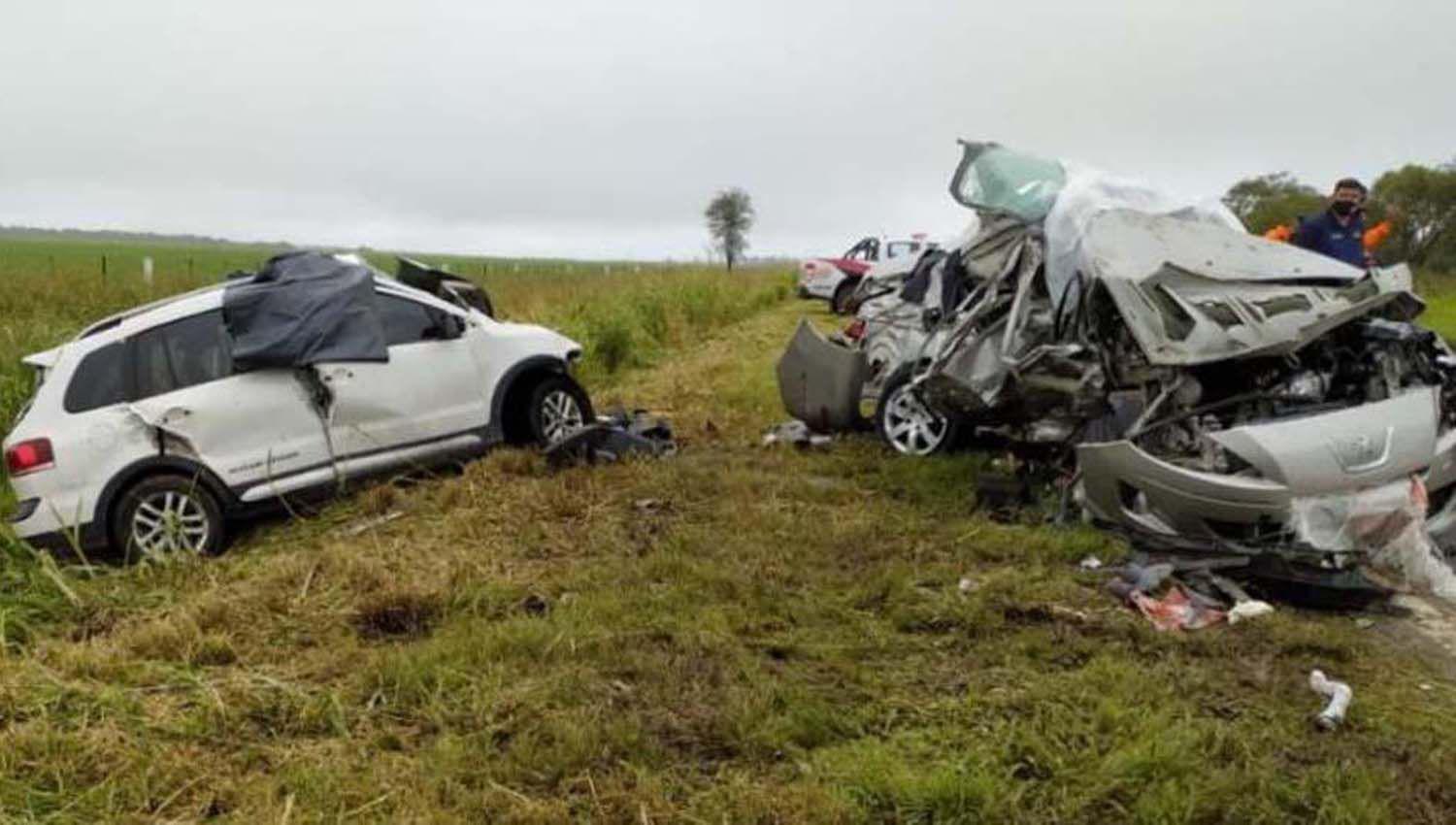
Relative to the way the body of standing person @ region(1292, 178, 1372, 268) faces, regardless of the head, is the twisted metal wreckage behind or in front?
in front

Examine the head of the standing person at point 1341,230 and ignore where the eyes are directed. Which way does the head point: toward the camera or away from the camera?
toward the camera

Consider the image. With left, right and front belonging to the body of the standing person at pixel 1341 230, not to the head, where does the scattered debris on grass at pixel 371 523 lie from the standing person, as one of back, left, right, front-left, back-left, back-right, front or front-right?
front-right

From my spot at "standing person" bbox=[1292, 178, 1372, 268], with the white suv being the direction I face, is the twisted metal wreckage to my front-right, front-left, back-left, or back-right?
front-left

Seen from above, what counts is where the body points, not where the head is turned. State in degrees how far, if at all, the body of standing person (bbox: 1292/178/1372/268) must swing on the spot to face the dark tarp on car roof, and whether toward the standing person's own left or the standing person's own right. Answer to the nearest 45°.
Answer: approximately 45° to the standing person's own right

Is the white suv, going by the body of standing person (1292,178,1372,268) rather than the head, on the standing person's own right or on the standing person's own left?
on the standing person's own right

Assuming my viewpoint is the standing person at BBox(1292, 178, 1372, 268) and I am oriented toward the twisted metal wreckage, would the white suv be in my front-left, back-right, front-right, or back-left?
front-right

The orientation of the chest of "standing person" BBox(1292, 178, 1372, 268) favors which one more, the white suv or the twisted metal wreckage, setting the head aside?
the twisted metal wreckage

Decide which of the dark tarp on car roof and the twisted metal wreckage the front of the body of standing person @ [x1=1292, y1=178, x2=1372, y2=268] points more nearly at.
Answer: the twisted metal wreckage

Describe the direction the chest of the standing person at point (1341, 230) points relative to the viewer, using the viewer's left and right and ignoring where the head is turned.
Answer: facing the viewer
